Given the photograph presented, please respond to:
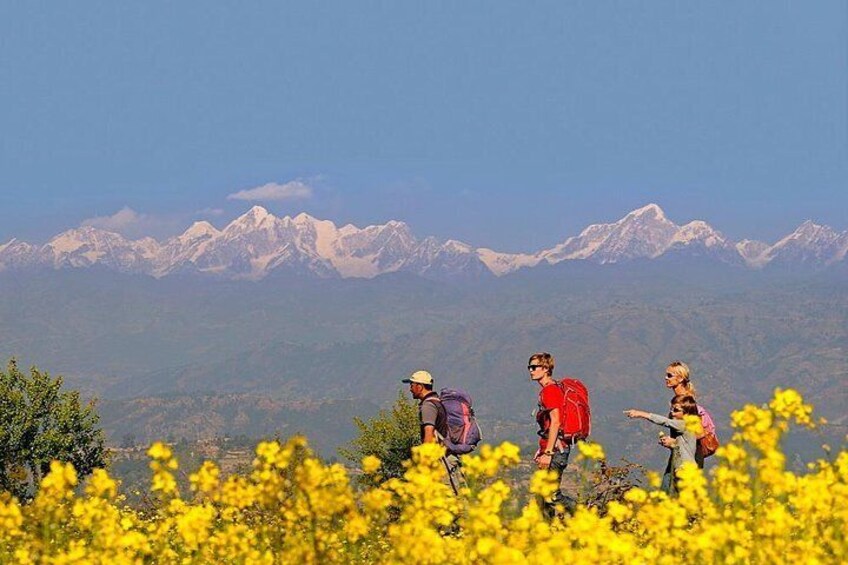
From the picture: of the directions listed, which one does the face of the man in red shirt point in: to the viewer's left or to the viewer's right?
to the viewer's left

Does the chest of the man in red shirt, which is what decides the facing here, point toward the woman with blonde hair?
no

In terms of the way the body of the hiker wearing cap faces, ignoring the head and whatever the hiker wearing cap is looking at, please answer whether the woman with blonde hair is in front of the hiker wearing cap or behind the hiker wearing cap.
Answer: behind

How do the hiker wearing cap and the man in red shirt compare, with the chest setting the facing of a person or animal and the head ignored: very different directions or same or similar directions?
same or similar directions

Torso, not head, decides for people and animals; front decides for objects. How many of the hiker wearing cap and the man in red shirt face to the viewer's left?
2

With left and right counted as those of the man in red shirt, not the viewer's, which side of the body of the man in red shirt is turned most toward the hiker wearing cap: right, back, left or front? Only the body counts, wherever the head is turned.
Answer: front

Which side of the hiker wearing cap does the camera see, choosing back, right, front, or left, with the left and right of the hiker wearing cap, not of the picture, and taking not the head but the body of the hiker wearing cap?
left

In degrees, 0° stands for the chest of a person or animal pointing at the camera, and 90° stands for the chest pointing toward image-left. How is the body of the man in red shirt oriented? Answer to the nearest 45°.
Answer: approximately 90°

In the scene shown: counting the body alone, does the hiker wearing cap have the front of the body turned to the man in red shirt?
no
